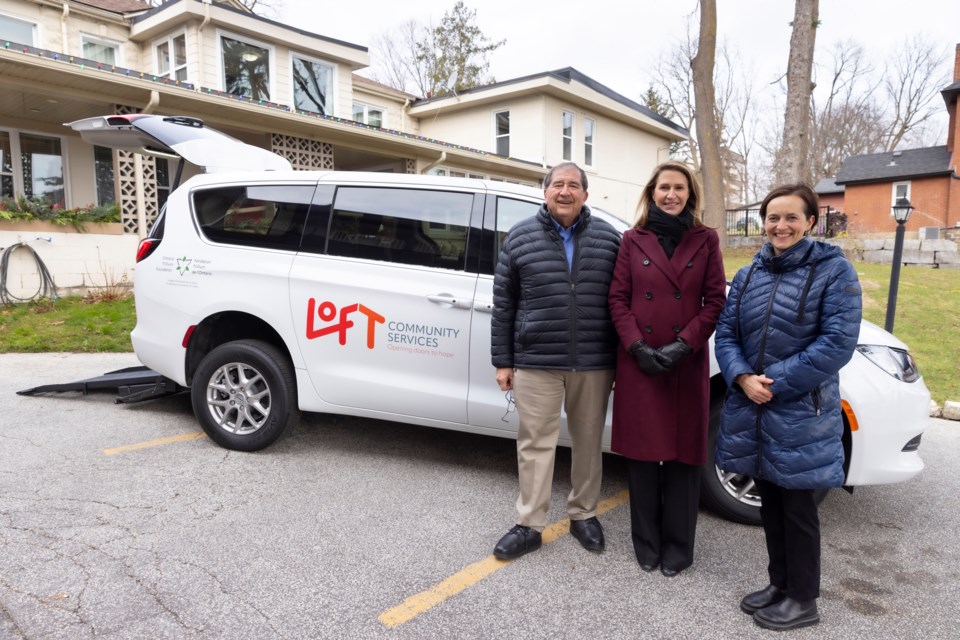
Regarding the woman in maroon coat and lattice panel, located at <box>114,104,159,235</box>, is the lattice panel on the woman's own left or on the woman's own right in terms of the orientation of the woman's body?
on the woman's own right

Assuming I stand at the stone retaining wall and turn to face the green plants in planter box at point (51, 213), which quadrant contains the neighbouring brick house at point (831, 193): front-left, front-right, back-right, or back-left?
back-right

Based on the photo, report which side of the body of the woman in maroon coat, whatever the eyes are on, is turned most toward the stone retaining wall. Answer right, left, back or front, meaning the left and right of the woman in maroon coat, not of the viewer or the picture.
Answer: back

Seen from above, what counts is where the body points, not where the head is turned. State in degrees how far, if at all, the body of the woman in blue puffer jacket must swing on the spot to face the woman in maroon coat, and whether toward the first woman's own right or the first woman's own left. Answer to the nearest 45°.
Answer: approximately 45° to the first woman's own right

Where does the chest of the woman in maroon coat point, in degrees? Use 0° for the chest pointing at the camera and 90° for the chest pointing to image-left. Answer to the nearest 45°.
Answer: approximately 0°

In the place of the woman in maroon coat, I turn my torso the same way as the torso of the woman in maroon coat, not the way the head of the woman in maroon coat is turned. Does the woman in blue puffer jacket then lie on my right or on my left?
on my left

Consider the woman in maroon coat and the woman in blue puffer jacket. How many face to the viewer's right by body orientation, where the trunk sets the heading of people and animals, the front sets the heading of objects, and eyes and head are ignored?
0

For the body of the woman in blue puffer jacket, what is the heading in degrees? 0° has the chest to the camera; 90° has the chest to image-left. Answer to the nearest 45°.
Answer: approximately 45°

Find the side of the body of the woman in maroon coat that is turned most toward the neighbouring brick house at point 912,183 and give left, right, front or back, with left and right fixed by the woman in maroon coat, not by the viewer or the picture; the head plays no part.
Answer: back

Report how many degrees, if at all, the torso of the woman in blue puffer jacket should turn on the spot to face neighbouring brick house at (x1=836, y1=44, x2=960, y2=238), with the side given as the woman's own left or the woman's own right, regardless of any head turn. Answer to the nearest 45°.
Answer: approximately 135° to the woman's own right

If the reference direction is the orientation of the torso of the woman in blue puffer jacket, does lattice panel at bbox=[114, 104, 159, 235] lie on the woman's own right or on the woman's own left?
on the woman's own right

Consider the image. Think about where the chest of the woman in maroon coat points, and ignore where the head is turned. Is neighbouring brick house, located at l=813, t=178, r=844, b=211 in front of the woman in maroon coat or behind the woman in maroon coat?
behind
